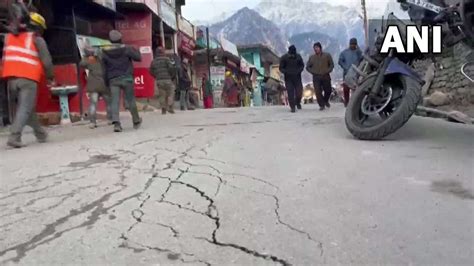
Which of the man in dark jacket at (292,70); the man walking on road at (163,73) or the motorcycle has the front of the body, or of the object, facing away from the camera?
the man walking on road

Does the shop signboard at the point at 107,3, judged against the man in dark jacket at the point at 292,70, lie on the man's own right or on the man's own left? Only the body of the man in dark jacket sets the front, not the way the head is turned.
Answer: on the man's own right

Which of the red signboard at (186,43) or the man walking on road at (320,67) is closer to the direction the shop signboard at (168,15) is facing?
the man walking on road

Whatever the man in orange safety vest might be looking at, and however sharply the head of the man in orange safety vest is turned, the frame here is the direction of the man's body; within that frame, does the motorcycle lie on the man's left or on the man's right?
on the man's right

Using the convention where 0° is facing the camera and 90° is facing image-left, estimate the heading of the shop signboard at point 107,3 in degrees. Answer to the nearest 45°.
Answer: approximately 315°

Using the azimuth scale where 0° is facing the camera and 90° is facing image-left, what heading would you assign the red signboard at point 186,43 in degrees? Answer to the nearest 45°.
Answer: approximately 315°
